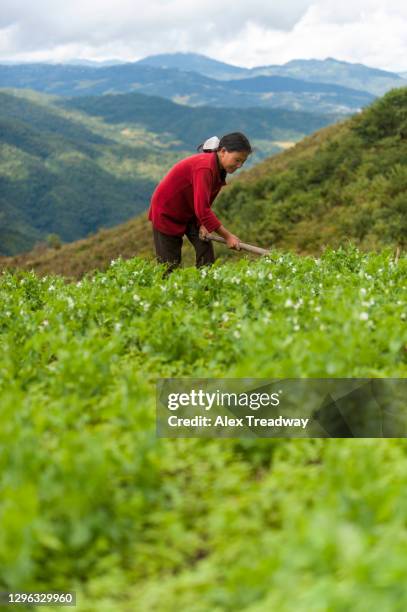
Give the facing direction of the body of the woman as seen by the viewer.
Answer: to the viewer's right
